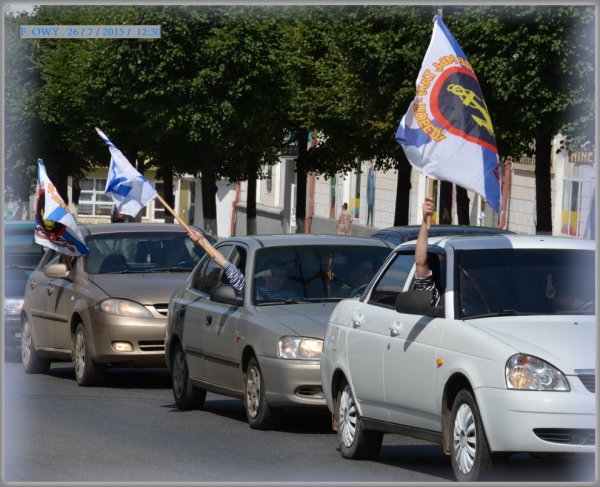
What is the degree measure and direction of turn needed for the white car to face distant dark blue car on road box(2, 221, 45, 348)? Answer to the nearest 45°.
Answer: approximately 180°

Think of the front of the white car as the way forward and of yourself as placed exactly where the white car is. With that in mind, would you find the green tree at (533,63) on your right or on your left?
on your left

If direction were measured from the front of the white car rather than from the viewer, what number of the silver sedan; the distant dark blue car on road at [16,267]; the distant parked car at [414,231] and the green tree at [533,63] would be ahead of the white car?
0

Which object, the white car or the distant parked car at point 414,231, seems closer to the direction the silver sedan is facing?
the white car

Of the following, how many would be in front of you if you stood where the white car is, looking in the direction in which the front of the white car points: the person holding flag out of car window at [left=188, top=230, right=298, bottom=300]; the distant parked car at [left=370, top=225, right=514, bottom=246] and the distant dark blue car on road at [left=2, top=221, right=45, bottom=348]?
0

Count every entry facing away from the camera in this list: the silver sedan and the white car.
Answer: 0

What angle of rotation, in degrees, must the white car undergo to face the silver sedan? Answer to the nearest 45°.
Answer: approximately 180°

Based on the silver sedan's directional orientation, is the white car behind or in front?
in front

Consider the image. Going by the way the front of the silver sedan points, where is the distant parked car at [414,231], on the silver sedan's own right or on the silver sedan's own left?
on the silver sedan's own left

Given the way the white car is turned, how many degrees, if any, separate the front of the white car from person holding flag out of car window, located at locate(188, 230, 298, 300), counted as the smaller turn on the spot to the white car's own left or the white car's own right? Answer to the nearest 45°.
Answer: approximately 180°

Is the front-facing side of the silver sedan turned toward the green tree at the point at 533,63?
no

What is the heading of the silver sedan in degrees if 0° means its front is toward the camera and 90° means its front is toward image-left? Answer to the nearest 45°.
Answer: approximately 315°

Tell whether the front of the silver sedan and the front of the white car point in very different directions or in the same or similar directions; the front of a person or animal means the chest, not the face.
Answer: same or similar directions
